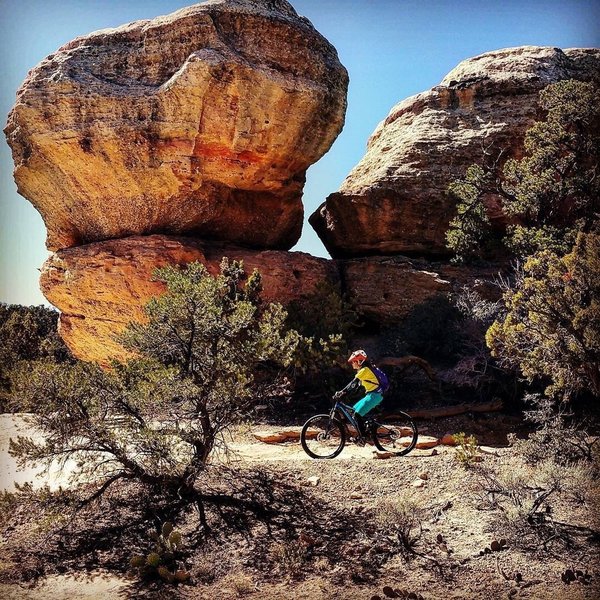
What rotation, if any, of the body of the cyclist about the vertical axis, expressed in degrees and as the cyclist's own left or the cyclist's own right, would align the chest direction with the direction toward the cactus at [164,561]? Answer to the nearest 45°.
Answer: approximately 45° to the cyclist's own left

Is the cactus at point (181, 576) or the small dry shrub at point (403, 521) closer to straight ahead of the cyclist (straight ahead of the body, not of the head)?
the cactus

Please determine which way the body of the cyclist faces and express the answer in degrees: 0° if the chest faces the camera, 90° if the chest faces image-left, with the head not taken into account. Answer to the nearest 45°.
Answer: approximately 90°

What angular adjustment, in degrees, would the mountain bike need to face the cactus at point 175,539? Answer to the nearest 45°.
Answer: approximately 45° to its left

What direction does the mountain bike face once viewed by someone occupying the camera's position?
facing to the left of the viewer

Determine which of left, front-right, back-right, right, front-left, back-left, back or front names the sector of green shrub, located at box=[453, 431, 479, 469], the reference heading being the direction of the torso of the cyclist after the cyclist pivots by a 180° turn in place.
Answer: front
